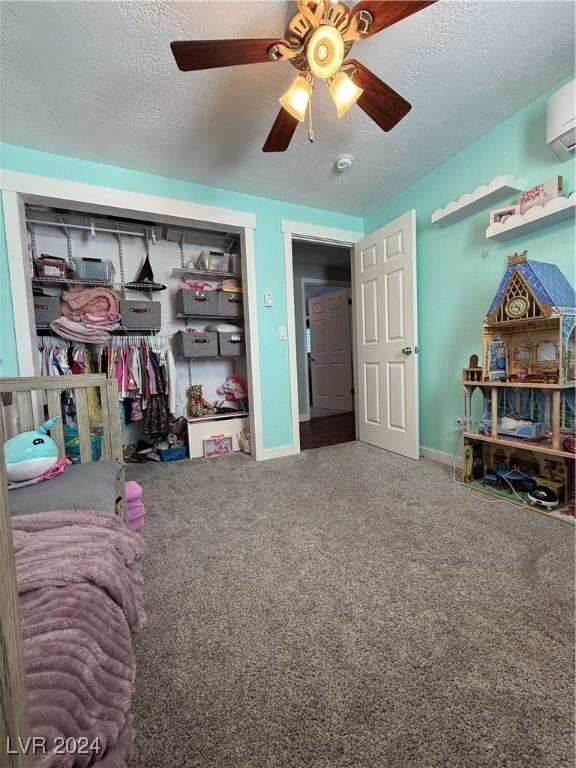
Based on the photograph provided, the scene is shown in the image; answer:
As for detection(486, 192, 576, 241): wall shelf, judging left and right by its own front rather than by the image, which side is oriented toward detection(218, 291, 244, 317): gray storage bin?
front

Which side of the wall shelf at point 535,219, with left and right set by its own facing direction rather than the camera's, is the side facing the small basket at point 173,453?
front

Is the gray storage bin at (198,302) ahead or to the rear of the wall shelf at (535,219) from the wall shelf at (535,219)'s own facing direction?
ahead

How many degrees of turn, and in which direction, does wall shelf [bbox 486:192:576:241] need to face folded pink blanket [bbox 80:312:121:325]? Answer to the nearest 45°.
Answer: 0° — it already faces it

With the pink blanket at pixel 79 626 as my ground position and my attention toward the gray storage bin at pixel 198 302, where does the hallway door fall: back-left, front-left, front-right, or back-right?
front-right

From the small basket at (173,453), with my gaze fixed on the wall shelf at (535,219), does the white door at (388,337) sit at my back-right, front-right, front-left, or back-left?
front-left

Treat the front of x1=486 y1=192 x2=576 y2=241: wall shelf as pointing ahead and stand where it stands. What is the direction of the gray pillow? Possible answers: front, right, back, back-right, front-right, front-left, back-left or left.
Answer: front-left

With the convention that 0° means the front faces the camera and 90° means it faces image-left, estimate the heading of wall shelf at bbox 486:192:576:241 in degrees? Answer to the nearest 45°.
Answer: approximately 90°

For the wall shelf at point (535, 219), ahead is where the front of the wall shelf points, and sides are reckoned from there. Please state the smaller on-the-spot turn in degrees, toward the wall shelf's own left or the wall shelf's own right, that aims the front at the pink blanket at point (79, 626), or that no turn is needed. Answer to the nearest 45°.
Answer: approximately 90° to the wall shelf's own left

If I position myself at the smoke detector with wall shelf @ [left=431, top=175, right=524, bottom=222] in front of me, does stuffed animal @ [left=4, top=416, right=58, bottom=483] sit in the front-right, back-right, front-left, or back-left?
back-right
